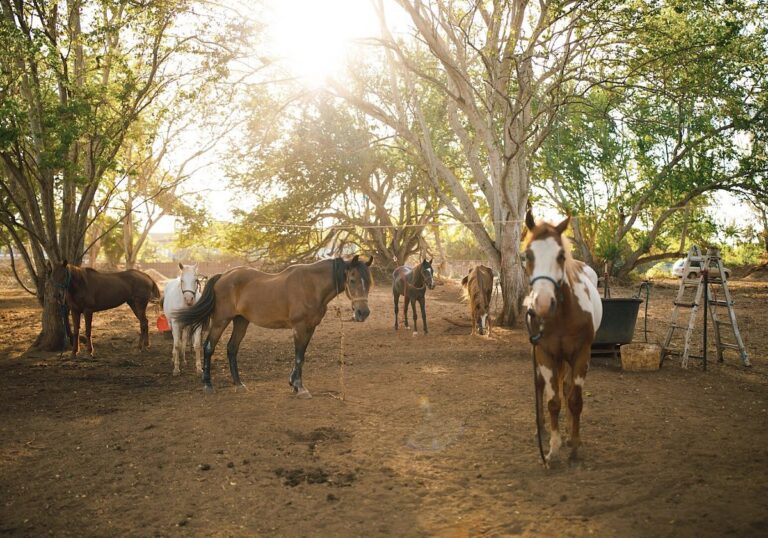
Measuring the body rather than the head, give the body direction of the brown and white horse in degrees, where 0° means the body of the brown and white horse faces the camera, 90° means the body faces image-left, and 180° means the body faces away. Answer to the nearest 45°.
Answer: approximately 0°

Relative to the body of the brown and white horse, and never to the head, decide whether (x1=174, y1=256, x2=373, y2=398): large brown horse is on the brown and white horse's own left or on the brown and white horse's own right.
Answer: on the brown and white horse's own right

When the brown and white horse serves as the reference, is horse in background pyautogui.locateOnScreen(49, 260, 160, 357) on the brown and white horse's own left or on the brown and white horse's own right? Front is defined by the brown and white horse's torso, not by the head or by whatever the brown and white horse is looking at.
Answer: on the brown and white horse's own right

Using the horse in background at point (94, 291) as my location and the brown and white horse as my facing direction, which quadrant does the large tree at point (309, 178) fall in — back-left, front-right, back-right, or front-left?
back-left

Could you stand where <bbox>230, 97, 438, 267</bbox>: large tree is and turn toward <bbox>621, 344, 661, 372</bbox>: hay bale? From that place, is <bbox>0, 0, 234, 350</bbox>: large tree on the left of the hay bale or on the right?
right

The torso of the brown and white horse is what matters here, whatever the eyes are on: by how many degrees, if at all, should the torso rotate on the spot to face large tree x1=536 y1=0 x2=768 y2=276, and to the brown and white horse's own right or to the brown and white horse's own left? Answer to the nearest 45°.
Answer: approximately 180°

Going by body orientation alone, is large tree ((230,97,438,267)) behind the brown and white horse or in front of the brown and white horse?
behind

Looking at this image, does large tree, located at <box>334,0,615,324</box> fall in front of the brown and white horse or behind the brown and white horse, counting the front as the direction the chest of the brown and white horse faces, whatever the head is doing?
behind
